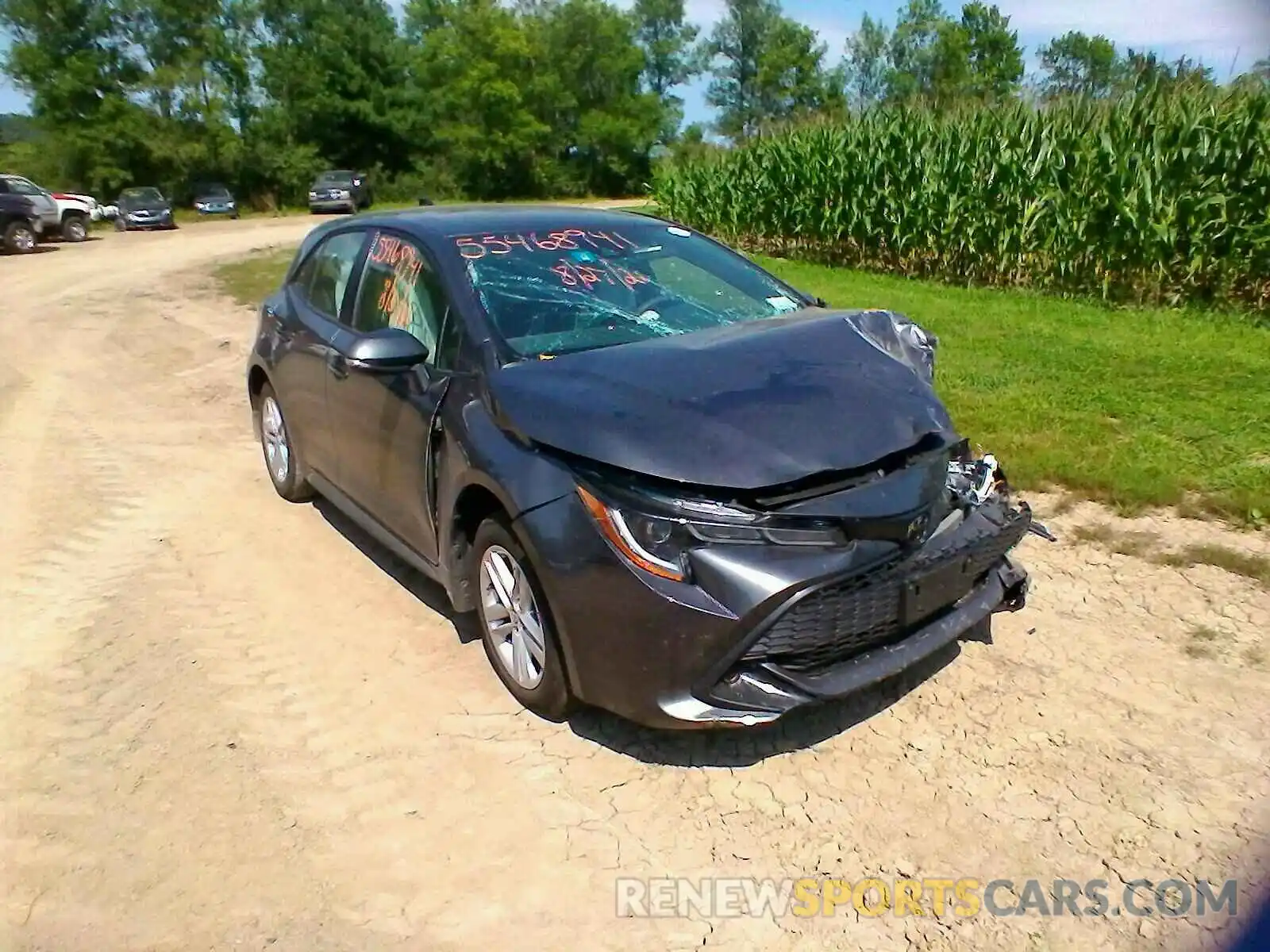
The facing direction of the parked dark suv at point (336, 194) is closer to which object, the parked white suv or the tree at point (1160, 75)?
the parked white suv

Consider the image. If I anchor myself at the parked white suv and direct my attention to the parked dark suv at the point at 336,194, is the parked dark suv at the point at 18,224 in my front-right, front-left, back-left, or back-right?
back-right

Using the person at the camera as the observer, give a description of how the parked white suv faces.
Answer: facing the viewer and to the right of the viewer

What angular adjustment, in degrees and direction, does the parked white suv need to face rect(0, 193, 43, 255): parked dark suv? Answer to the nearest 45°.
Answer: approximately 90° to its right

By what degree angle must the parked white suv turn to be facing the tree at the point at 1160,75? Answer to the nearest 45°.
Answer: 0° — it already faces it

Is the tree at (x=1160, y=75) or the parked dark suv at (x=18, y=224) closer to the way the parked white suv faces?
the tree

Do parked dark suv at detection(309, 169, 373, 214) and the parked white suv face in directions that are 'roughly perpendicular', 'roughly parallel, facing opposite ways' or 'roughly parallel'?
roughly perpendicular

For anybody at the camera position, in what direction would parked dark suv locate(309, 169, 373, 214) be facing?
facing the viewer and to the left of the viewer

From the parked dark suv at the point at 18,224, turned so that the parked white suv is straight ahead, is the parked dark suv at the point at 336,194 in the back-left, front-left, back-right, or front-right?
front-right

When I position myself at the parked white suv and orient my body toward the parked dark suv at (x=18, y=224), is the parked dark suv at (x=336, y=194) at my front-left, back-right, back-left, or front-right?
back-left

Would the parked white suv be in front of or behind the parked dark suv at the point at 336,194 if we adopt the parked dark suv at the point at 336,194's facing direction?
in front

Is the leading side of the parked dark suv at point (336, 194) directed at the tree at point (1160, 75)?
no

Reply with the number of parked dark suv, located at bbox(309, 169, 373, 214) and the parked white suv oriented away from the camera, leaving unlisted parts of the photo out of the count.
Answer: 0
